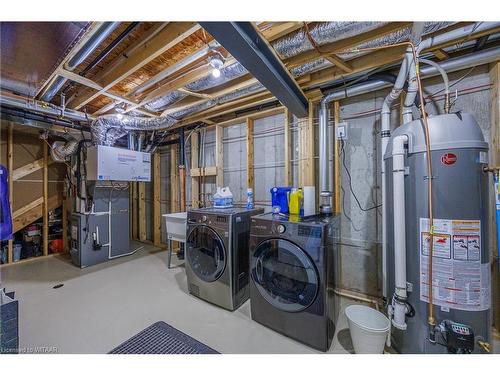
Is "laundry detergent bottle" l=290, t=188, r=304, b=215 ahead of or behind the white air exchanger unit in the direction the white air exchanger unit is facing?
ahead

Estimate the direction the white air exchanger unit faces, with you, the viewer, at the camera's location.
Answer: facing the viewer and to the right of the viewer

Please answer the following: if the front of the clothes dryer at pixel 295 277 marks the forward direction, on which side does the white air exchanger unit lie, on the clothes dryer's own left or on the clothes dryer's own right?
on the clothes dryer's own right

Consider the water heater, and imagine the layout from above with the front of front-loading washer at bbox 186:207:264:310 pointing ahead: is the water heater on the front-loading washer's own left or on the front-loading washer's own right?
on the front-loading washer's own left

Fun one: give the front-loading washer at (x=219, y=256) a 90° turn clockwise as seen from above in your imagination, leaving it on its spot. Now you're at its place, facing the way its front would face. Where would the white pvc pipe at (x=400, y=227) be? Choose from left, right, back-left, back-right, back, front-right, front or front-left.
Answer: back

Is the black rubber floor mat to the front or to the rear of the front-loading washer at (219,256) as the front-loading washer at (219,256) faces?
to the front

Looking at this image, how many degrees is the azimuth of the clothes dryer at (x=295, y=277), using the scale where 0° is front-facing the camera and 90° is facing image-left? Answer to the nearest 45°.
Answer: approximately 45°

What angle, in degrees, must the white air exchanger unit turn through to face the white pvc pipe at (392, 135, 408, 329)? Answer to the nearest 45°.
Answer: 0° — it already faces it

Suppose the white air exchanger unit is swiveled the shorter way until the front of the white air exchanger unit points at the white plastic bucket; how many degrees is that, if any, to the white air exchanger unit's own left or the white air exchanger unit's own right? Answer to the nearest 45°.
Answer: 0° — it already faces it
